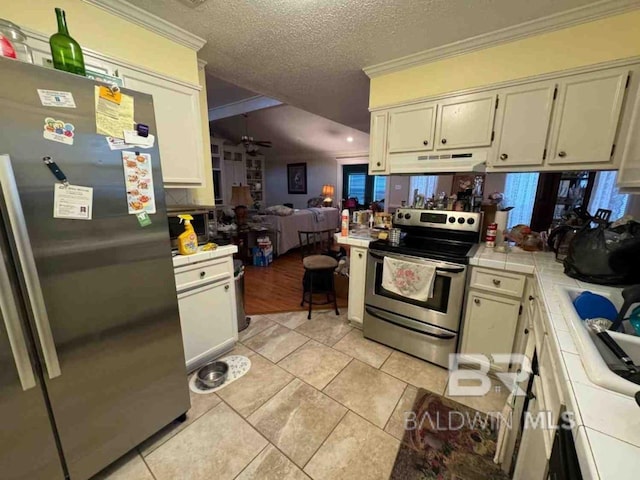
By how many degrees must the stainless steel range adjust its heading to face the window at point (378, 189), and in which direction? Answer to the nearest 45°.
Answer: approximately 135° to its right

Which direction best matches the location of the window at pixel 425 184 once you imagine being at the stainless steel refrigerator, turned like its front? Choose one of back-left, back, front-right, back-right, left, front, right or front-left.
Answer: front-left

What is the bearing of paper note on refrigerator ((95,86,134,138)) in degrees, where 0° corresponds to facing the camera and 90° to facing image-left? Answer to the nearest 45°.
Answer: approximately 315°

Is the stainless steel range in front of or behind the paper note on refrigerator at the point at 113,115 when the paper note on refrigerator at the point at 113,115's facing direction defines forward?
in front

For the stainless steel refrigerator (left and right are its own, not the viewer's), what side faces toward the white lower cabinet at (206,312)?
left

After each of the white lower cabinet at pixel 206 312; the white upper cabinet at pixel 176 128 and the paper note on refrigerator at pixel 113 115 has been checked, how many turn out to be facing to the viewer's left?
0

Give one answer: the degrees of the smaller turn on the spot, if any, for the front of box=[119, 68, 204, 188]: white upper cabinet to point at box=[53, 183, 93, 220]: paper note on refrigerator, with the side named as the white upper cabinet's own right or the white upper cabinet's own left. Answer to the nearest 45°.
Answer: approximately 90° to the white upper cabinet's own right

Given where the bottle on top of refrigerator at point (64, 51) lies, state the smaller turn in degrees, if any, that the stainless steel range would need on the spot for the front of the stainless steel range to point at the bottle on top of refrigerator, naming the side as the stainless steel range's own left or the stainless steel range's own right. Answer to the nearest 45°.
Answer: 0° — it already faces it

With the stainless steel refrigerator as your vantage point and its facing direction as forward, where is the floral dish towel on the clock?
The floral dish towel is roughly at 11 o'clock from the stainless steel refrigerator.

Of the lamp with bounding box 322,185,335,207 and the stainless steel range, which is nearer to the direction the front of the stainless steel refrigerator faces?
the stainless steel range

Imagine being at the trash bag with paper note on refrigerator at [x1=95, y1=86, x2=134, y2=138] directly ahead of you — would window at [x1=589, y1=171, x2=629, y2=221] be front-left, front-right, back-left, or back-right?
back-right

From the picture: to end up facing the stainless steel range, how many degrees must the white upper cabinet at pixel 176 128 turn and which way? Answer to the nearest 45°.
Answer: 0° — it already faces it

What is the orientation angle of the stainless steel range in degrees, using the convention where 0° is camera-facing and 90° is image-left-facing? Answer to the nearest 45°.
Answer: approximately 45°
